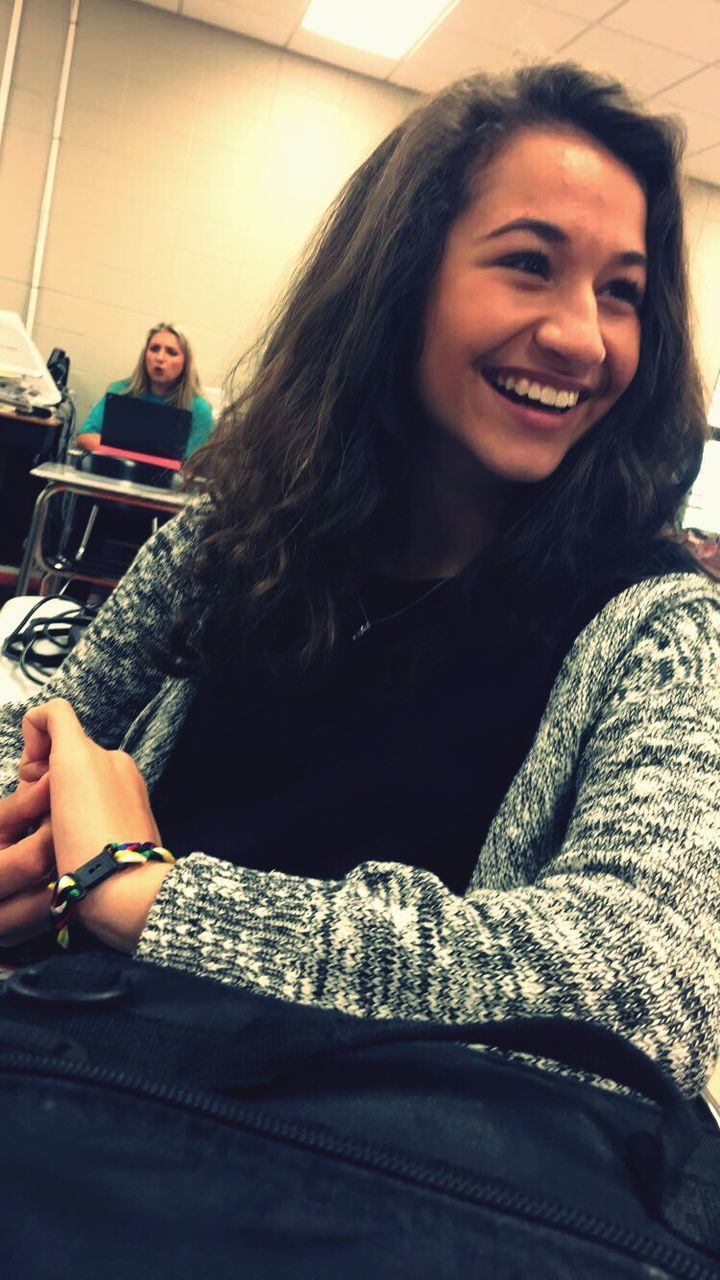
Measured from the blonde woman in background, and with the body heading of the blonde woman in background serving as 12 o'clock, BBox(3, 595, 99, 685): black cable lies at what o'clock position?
The black cable is roughly at 12 o'clock from the blonde woman in background.

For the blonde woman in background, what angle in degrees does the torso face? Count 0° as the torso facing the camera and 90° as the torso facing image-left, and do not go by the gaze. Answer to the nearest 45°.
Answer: approximately 0°

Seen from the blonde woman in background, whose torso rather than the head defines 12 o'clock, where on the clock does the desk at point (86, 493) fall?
The desk is roughly at 12 o'clock from the blonde woman in background.

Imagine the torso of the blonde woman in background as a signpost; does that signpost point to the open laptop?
yes

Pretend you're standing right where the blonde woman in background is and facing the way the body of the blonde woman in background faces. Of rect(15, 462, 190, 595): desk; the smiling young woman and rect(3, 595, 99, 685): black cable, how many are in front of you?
3

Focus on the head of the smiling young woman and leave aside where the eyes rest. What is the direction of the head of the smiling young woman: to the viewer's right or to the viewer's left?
to the viewer's right

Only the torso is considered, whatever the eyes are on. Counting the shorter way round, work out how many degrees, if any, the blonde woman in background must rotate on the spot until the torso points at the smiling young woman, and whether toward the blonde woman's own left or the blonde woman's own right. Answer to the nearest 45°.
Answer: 0° — they already face them
